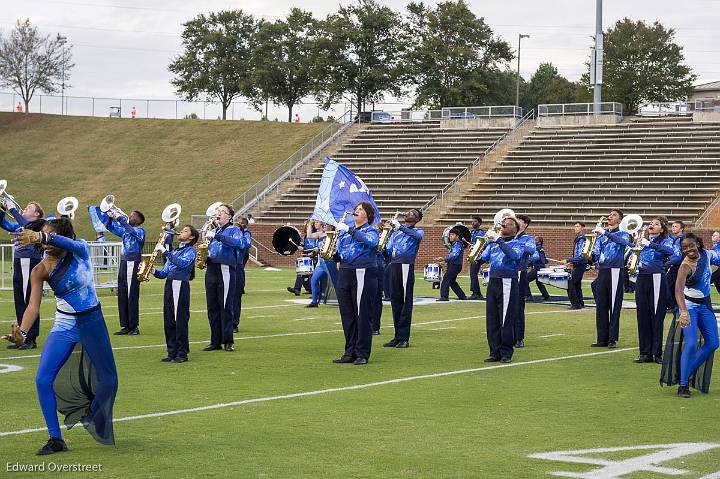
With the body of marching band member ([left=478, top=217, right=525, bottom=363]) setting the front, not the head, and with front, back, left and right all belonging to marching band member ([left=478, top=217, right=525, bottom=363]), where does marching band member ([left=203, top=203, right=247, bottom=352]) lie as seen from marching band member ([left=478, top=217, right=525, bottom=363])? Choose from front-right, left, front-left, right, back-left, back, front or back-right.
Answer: front-right

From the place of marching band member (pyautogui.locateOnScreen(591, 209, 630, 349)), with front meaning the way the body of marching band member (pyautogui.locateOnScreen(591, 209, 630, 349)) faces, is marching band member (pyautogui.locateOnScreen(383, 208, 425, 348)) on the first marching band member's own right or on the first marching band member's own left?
on the first marching band member's own right

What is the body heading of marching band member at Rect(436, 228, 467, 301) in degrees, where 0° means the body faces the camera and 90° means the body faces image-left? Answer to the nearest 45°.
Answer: approximately 90°

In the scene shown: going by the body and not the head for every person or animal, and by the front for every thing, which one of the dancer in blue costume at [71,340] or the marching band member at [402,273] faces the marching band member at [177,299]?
the marching band member at [402,273]

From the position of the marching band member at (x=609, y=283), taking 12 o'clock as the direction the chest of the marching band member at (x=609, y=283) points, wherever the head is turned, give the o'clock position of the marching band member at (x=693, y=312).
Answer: the marching band member at (x=693, y=312) is roughly at 10 o'clock from the marching band member at (x=609, y=283).

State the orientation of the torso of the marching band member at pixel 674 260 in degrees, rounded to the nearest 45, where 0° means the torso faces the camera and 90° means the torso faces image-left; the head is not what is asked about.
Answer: approximately 45°

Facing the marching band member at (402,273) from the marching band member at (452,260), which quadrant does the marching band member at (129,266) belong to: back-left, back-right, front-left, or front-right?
front-right

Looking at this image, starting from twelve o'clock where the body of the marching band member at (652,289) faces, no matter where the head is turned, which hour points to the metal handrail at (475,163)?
The metal handrail is roughly at 4 o'clock from the marching band member.

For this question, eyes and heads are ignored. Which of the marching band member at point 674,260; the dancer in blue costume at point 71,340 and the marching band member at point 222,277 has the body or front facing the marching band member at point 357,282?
the marching band member at point 674,260

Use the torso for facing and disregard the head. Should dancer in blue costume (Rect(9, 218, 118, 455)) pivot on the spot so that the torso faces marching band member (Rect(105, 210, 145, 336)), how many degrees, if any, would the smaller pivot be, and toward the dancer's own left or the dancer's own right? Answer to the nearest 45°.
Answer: approximately 135° to the dancer's own right

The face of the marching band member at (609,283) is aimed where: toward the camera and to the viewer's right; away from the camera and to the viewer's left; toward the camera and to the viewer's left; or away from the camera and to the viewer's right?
toward the camera and to the viewer's left
